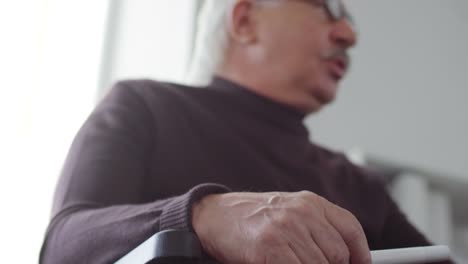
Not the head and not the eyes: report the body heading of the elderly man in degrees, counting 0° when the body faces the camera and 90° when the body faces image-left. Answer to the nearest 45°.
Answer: approximately 315°

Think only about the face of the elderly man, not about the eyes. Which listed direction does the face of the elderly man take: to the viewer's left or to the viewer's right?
to the viewer's right
